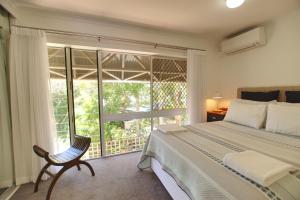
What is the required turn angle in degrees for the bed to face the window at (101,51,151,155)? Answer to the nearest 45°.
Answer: approximately 90° to its right

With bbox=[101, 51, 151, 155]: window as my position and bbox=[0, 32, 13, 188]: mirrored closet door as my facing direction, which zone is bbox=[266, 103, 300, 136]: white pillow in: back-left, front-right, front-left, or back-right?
back-left

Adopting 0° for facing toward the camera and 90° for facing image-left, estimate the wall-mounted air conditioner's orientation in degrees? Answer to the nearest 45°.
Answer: approximately 45°

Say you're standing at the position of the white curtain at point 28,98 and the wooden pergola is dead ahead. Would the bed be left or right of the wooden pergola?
right

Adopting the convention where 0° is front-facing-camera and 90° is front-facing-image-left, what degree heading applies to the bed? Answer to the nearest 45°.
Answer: approximately 45°

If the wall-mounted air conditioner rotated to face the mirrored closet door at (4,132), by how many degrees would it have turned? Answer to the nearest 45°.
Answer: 0° — it already faces it

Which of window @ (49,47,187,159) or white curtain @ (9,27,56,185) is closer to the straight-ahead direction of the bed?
the white curtain

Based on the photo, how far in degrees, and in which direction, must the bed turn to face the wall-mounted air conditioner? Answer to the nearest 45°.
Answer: approximately 135° to its right

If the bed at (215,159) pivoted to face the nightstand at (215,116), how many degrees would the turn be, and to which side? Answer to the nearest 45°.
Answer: approximately 135° to its right
